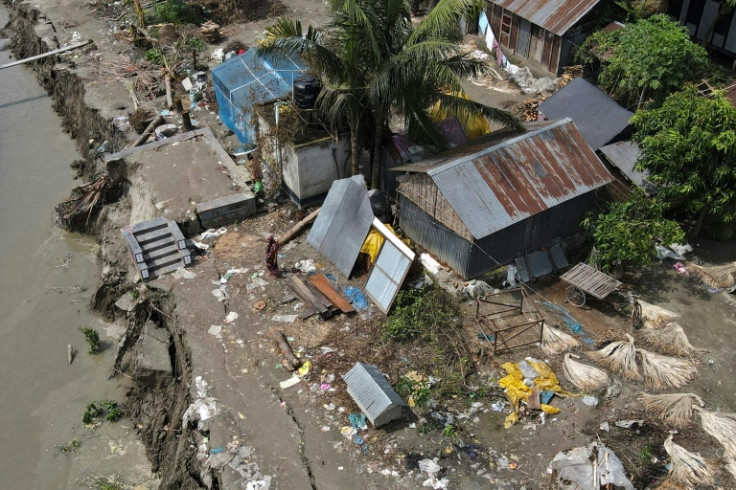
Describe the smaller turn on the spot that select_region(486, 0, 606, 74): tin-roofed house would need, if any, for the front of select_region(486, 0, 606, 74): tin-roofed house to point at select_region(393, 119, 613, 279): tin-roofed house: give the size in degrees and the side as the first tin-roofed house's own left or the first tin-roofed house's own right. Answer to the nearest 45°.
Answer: approximately 45° to the first tin-roofed house's own left

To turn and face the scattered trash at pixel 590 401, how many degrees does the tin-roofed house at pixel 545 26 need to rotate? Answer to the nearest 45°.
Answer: approximately 45° to its left

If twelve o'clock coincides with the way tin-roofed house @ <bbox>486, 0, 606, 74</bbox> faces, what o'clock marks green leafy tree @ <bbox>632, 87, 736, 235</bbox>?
The green leafy tree is roughly at 10 o'clock from the tin-roofed house.

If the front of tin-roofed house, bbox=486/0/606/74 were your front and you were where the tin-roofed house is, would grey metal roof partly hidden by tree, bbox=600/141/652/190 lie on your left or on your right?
on your left

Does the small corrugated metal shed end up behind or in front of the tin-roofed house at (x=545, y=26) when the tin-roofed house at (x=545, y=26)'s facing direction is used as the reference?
in front

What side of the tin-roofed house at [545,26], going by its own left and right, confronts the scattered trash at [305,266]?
front

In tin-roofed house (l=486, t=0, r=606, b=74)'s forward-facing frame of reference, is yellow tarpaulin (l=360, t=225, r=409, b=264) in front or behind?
in front

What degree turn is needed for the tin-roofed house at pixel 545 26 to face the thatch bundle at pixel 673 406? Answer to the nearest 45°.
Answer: approximately 45° to its left

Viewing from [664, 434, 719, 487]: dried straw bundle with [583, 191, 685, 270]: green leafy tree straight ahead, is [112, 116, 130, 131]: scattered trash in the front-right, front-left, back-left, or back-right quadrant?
front-left

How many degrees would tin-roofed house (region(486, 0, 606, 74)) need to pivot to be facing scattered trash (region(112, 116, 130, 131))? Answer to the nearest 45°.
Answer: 0° — it already faces it

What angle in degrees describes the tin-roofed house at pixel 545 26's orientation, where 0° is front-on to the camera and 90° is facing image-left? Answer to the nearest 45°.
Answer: approximately 45°

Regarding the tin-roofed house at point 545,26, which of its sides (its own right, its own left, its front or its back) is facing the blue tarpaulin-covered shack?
front

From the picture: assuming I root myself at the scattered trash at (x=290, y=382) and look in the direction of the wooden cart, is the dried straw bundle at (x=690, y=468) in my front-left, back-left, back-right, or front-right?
front-right

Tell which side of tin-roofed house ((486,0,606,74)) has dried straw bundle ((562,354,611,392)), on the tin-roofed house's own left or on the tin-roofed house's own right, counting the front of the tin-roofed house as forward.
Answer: on the tin-roofed house's own left

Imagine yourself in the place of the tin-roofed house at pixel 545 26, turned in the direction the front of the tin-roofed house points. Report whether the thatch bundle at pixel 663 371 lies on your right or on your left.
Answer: on your left

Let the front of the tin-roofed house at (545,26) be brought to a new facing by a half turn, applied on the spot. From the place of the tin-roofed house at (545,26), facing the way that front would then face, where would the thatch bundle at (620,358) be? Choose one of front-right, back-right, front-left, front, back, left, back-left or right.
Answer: back-right

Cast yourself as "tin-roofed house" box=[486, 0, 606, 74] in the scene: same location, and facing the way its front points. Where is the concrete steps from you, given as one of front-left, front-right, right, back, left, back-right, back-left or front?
front

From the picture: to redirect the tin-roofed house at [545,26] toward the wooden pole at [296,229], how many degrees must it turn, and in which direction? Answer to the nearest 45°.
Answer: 0° — it already faces it

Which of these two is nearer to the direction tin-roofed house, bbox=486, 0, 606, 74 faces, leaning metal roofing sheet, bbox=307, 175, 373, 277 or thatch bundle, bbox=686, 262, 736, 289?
the leaning metal roofing sheet

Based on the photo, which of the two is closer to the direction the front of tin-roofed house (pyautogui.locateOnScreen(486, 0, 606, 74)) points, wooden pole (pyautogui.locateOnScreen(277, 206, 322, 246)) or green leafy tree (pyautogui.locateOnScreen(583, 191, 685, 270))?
the wooden pole
